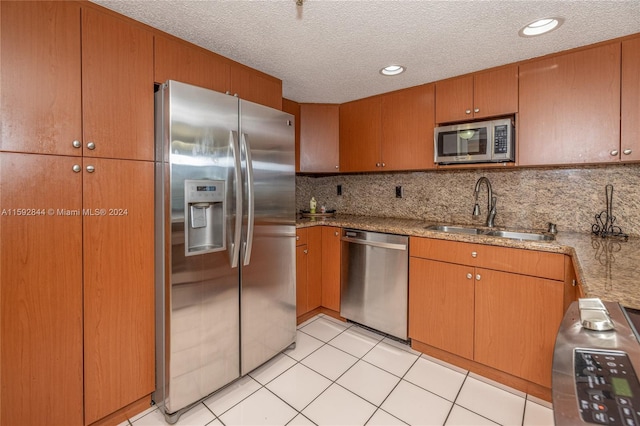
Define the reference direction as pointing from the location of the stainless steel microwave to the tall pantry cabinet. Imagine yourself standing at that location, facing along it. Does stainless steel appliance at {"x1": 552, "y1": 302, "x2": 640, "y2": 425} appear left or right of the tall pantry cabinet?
left

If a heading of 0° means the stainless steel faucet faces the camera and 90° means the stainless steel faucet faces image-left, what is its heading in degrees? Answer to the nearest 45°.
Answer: approximately 45°

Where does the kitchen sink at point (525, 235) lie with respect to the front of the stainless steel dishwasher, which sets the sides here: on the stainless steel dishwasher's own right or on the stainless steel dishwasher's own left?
on the stainless steel dishwasher's own left
